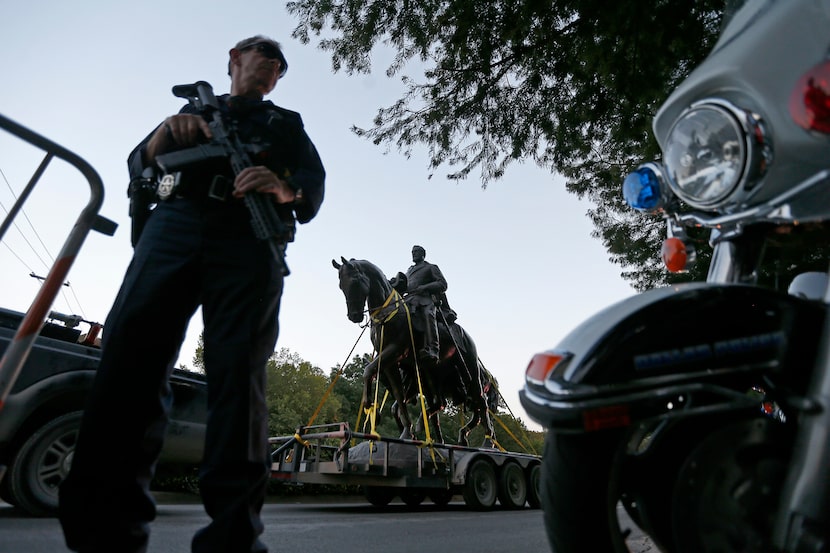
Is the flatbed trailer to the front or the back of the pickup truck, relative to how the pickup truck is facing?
to the back

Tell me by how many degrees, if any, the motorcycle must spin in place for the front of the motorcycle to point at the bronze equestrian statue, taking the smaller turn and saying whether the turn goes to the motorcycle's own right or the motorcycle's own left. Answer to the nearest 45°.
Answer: approximately 90° to the motorcycle's own right

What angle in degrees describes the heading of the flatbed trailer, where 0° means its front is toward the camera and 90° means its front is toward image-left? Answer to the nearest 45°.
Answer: approximately 45°

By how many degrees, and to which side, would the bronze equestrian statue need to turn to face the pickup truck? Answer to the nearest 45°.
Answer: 0° — it already faces it

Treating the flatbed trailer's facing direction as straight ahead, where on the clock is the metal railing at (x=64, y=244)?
The metal railing is roughly at 11 o'clock from the flatbed trailer.

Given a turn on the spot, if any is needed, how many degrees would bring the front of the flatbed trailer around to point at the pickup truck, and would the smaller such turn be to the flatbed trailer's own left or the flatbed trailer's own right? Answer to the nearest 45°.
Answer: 0° — it already faces it

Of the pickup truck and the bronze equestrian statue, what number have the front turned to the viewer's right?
0

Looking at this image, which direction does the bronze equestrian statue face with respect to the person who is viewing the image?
facing the viewer and to the left of the viewer

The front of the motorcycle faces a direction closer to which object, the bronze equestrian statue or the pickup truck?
the pickup truck
